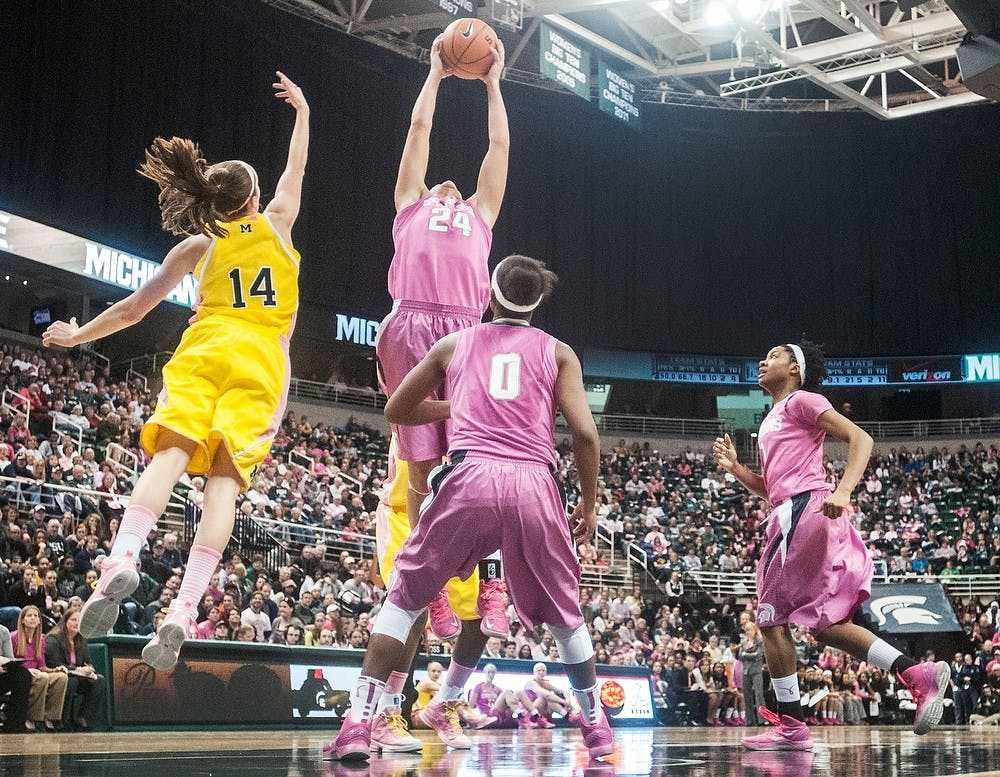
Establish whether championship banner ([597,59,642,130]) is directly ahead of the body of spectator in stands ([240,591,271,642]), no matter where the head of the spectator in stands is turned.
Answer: no

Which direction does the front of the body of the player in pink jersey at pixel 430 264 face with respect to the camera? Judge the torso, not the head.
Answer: toward the camera

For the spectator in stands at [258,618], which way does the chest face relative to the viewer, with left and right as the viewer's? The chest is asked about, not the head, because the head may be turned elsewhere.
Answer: facing the viewer

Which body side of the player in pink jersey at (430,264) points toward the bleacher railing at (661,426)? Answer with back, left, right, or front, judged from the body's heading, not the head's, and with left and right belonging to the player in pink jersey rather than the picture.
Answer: back

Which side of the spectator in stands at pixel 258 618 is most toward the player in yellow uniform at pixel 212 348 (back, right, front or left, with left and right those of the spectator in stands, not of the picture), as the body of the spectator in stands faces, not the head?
front

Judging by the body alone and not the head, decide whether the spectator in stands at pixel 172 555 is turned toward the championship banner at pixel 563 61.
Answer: no

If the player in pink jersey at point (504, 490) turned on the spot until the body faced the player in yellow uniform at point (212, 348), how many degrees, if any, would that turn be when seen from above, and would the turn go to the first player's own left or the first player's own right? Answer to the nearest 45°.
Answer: approximately 45° to the first player's own left

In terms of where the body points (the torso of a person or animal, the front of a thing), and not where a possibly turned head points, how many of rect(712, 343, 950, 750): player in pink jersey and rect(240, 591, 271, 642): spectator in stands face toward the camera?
1

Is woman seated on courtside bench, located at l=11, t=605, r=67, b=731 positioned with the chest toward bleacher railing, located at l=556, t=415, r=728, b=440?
no

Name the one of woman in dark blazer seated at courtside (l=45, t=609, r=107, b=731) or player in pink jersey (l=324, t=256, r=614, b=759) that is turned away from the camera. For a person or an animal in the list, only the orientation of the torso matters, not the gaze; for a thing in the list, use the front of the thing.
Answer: the player in pink jersey

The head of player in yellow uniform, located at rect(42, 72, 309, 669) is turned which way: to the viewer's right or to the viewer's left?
to the viewer's right

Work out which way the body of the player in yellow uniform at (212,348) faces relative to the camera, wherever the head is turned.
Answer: away from the camera

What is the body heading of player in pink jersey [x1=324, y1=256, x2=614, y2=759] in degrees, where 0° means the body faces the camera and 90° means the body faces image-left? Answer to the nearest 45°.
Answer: approximately 180°

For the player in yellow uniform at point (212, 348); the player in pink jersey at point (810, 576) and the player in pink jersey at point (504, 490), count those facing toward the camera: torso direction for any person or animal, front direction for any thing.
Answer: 0

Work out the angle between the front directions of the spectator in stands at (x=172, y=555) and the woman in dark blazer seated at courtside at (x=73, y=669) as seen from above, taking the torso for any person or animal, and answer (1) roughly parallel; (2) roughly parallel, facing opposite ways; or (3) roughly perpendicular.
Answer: roughly parallel

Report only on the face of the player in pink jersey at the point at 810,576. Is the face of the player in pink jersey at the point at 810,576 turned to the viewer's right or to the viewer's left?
to the viewer's left

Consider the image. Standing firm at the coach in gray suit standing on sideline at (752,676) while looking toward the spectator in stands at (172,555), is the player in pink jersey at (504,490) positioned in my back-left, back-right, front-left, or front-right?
front-left
